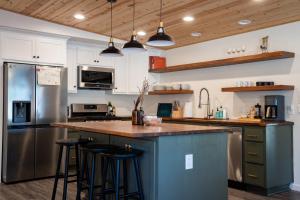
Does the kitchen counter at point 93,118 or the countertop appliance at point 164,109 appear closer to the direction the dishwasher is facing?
the kitchen counter

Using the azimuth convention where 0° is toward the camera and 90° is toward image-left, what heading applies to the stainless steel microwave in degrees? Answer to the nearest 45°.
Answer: approximately 315°

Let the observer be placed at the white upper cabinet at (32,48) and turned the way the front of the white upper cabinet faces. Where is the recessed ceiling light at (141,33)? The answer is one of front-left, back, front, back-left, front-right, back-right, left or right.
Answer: front-left

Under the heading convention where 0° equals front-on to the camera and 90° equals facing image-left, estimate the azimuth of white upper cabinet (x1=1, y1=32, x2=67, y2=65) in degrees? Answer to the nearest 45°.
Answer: approximately 315°

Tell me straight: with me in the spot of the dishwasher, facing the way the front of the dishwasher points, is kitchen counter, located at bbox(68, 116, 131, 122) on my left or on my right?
on my right

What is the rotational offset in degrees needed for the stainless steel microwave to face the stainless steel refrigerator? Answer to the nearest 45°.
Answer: approximately 90° to its right
